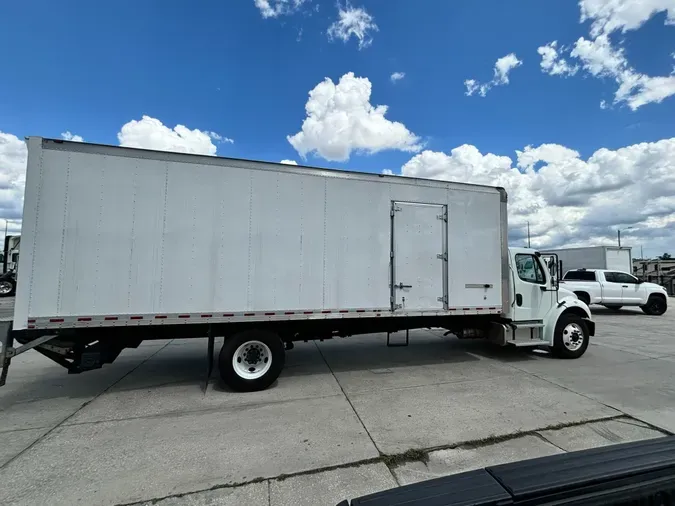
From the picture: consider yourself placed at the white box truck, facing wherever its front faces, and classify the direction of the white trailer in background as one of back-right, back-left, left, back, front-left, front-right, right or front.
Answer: front-left

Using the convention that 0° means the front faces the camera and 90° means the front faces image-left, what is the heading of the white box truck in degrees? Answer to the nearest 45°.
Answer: approximately 270°

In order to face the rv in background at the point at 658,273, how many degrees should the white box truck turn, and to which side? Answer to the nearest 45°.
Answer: approximately 45° to its left

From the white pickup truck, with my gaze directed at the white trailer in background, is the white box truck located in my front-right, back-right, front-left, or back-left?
back-left

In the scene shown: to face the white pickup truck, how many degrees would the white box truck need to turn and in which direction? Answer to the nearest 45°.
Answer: approximately 45° to its left
